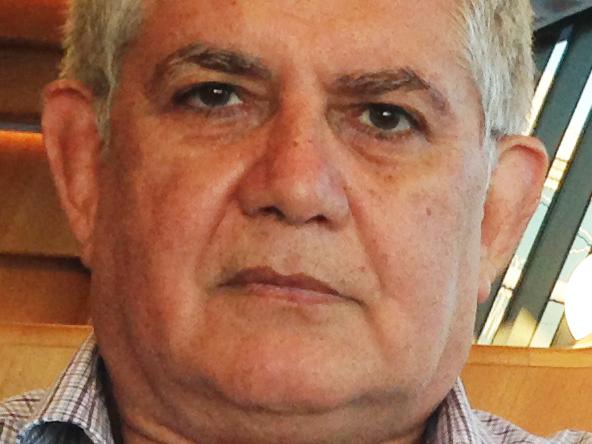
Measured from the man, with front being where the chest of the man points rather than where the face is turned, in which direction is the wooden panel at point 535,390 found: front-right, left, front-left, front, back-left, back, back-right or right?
back-left

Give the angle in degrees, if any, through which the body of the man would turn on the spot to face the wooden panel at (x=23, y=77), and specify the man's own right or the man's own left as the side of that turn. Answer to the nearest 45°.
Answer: approximately 135° to the man's own right

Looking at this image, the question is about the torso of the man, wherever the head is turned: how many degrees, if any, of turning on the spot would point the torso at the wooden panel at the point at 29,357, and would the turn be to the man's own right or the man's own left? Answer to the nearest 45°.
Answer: approximately 135° to the man's own right

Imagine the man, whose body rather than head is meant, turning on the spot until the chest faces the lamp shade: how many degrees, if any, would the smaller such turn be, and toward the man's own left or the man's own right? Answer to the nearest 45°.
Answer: approximately 135° to the man's own left

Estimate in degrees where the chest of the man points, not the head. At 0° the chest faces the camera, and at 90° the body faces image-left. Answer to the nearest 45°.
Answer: approximately 0°

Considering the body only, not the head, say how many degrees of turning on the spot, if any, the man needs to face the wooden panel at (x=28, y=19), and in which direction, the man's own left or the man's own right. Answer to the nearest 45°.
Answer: approximately 135° to the man's own right

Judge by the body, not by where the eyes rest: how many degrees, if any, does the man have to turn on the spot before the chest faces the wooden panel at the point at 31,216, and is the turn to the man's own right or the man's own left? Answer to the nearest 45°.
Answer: approximately 180°
